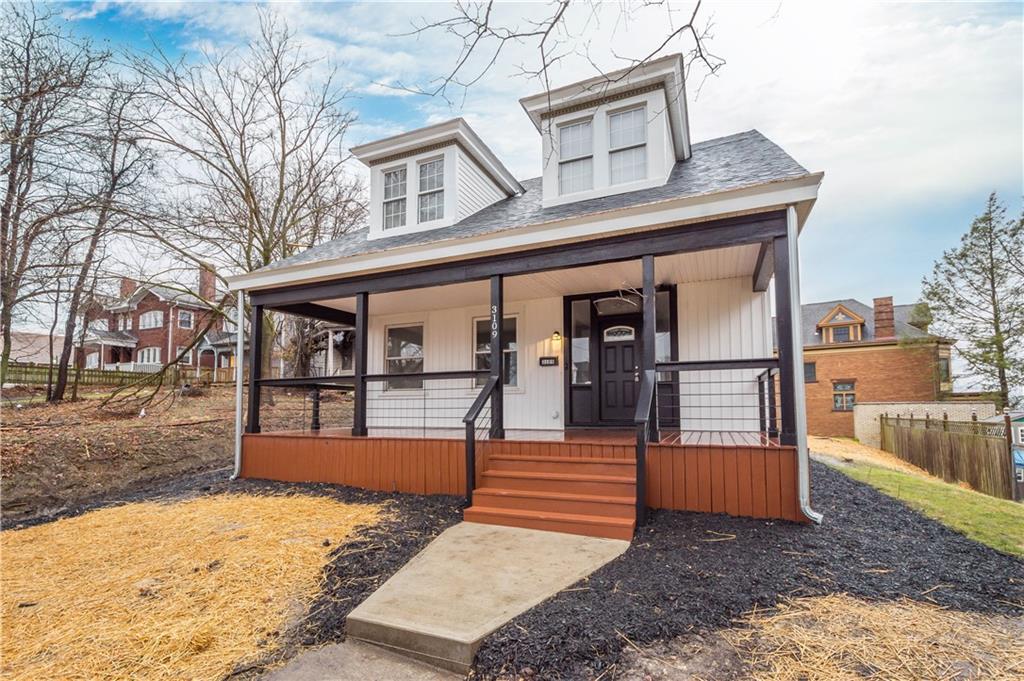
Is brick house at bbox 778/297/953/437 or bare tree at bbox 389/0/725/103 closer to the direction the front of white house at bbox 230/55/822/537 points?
the bare tree

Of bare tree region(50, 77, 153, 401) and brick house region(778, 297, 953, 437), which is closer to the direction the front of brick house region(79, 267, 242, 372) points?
the bare tree

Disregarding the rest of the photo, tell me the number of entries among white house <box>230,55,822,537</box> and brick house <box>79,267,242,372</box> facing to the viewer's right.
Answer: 0

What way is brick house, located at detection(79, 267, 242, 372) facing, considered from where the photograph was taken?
facing the viewer and to the left of the viewer

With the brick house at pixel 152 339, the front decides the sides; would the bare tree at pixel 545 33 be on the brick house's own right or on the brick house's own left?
on the brick house's own left

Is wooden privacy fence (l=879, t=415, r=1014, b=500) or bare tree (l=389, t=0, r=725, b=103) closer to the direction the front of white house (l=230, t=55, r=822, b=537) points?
the bare tree

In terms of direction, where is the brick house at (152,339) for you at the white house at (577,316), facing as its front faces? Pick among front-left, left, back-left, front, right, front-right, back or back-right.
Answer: right

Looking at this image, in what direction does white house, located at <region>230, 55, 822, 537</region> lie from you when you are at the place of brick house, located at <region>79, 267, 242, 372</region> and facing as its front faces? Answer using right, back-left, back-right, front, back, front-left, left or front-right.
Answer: front-left

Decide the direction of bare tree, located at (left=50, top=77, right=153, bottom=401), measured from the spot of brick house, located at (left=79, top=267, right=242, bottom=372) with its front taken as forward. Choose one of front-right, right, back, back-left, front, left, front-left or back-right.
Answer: front-left

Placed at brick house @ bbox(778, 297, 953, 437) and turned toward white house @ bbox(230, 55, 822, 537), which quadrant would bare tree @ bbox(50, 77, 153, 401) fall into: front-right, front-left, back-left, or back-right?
front-right

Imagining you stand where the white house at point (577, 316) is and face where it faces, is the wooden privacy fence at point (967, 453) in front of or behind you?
behind

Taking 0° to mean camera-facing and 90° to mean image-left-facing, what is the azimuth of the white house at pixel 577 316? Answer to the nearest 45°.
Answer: approximately 45°

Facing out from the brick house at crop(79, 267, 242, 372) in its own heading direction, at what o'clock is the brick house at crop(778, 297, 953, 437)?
the brick house at crop(778, 297, 953, 437) is roughly at 9 o'clock from the brick house at crop(79, 267, 242, 372).
